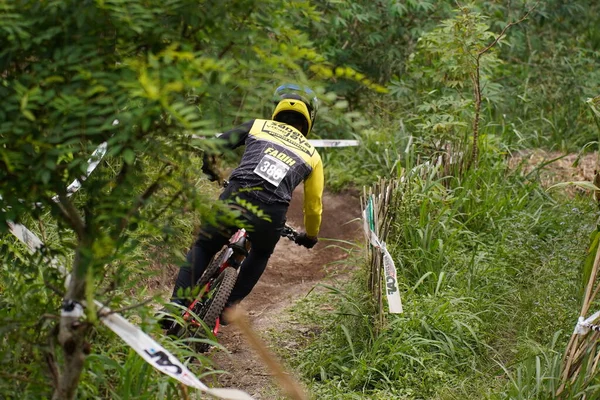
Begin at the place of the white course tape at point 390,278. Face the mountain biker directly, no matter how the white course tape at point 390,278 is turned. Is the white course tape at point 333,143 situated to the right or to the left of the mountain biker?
right

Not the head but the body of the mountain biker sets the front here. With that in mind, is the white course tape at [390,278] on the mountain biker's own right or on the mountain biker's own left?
on the mountain biker's own right

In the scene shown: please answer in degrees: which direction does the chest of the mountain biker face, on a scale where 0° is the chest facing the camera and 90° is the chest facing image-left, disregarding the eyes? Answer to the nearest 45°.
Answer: approximately 180°

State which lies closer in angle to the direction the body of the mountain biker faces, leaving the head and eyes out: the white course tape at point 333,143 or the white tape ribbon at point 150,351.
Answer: the white course tape

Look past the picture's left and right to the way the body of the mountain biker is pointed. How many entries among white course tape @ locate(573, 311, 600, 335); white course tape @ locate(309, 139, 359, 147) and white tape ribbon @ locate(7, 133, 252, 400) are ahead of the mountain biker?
1

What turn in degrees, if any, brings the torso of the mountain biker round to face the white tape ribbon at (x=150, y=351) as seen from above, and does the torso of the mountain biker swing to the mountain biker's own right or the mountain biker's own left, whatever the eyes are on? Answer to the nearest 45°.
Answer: approximately 180°

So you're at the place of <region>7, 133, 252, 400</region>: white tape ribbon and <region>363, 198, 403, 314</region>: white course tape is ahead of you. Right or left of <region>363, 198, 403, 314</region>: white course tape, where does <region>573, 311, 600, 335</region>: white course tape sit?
right

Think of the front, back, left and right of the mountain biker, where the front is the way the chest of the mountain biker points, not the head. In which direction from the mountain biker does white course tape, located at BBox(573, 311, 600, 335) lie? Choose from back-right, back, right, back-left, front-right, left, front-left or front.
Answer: back-right

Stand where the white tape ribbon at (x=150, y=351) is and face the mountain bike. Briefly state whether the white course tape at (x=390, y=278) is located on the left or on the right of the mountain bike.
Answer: right
